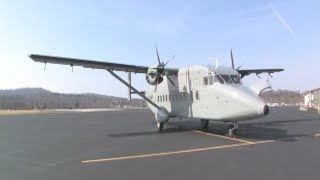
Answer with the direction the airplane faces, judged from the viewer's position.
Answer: facing the viewer and to the right of the viewer
